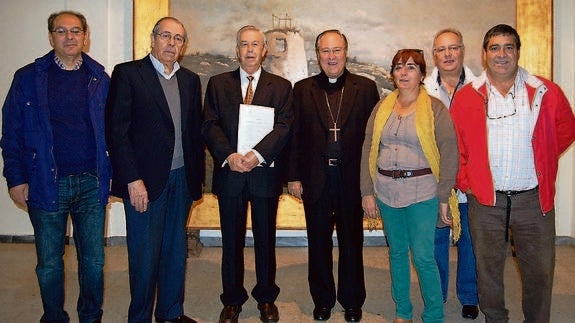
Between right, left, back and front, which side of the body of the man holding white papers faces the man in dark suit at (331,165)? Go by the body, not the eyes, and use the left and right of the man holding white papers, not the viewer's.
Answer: left

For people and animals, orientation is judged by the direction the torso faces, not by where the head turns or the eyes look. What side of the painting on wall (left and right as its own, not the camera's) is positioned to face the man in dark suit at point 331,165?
front

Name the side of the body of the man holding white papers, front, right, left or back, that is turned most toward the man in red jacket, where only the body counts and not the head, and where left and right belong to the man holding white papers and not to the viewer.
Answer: left

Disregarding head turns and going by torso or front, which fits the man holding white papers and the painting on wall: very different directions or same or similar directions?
same or similar directions

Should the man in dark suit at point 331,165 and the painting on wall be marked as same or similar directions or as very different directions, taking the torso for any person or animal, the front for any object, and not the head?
same or similar directions

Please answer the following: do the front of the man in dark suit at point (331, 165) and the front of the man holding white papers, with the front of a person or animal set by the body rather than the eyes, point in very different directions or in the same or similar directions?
same or similar directions

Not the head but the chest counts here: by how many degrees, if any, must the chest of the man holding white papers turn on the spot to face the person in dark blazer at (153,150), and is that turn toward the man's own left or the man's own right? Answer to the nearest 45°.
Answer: approximately 90° to the man's own right

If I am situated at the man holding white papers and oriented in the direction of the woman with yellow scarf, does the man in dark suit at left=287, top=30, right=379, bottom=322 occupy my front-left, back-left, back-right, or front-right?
front-left

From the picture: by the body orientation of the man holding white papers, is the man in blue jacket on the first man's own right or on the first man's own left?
on the first man's own right

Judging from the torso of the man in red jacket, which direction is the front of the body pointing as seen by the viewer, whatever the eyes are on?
toward the camera

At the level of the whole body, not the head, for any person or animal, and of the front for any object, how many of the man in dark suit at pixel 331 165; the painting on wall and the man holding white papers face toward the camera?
3

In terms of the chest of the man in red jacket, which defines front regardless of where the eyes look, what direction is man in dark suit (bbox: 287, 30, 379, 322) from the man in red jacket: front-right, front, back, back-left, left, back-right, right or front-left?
right

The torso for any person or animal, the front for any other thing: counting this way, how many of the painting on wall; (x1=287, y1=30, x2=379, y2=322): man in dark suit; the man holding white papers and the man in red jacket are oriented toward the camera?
4

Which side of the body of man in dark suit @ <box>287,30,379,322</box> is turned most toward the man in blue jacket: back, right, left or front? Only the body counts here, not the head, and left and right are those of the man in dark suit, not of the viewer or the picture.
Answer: right

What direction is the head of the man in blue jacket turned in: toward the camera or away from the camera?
toward the camera

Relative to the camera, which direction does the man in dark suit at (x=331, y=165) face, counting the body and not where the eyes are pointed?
toward the camera
